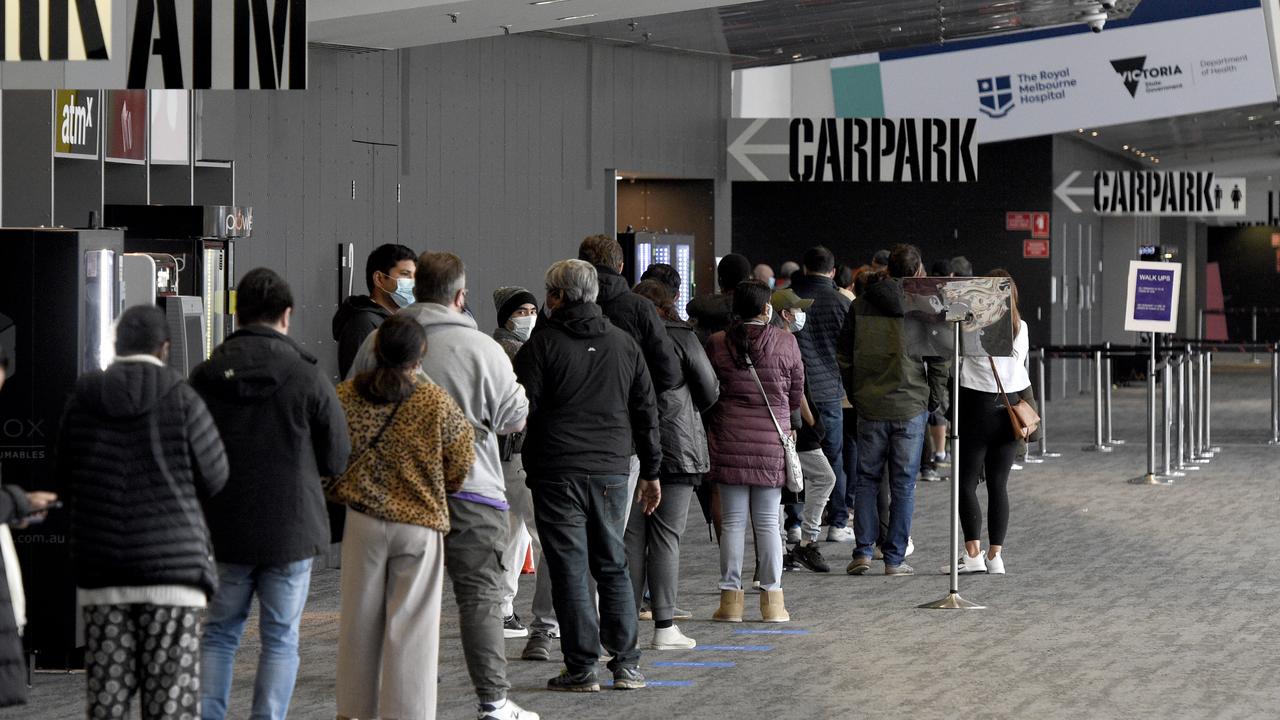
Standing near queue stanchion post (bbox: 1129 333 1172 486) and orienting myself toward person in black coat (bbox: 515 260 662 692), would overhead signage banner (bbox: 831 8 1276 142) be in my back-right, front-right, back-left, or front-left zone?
back-right

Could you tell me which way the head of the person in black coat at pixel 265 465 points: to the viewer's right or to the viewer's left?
to the viewer's right

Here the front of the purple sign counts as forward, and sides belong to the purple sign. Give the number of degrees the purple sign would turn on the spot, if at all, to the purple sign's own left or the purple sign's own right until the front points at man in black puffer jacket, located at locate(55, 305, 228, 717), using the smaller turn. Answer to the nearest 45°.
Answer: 0° — it already faces them

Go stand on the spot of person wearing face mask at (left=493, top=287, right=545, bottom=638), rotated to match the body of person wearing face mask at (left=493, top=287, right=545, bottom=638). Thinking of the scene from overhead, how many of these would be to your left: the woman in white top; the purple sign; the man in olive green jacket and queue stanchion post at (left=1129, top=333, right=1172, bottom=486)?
4

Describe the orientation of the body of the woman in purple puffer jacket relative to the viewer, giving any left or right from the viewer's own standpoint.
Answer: facing away from the viewer

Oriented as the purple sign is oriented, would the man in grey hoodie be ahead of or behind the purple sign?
ahead

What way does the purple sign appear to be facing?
toward the camera

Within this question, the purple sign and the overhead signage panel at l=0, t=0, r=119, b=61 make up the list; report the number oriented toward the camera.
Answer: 2

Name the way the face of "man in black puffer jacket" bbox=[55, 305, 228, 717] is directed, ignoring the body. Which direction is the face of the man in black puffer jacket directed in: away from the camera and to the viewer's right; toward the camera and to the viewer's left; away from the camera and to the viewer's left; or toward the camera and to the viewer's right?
away from the camera and to the viewer's right

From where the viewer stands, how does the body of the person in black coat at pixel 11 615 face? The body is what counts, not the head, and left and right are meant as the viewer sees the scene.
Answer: facing to the right of the viewer

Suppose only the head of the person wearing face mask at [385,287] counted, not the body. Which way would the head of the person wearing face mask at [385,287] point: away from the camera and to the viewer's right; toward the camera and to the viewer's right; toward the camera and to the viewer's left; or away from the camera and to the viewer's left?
toward the camera and to the viewer's right

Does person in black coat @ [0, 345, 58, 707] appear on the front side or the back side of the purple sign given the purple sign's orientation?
on the front side

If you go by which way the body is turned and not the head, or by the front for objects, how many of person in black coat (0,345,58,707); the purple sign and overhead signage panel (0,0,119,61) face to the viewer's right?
1

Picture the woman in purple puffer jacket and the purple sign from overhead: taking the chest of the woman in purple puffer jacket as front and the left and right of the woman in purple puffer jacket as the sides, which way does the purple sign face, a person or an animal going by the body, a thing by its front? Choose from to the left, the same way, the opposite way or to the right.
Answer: the opposite way
